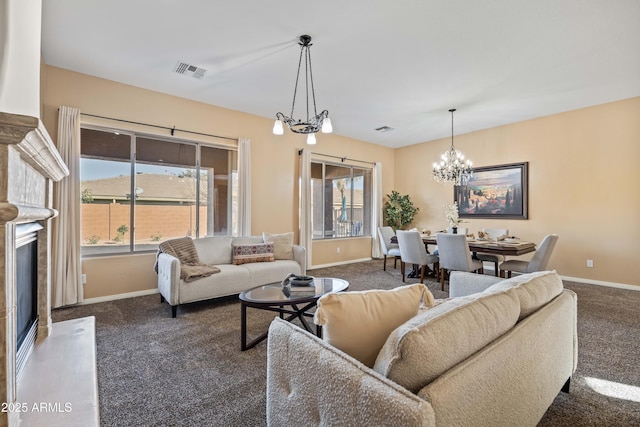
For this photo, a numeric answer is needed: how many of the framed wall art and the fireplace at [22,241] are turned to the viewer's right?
1

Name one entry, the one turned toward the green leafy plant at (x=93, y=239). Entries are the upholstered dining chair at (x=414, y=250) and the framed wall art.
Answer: the framed wall art

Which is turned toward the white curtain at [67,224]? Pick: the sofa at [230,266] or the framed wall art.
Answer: the framed wall art

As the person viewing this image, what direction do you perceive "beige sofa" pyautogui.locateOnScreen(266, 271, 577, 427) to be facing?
facing away from the viewer and to the left of the viewer

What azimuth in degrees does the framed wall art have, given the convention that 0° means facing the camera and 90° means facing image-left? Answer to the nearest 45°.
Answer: approximately 45°

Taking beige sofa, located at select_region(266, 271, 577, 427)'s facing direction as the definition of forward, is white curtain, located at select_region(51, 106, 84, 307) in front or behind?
in front

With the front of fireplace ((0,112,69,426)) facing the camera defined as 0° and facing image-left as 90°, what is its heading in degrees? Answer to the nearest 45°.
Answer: approximately 270°

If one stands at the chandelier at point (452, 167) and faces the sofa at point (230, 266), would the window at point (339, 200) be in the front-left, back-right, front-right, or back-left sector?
front-right

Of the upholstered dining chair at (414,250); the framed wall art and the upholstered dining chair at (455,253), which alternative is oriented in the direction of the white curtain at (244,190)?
the framed wall art

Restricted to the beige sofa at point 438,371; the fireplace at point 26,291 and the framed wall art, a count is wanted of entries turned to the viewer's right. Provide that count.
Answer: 1

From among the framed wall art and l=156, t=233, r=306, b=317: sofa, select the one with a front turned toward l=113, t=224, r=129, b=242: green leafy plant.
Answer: the framed wall art

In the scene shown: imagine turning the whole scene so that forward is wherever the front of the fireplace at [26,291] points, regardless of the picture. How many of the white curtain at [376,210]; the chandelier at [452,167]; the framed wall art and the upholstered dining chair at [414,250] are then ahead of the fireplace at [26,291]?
4

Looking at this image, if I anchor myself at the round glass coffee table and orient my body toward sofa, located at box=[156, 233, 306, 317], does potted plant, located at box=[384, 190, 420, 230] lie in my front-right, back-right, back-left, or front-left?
front-right

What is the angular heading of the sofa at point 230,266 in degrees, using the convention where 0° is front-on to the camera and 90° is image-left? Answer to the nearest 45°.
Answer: approximately 315°

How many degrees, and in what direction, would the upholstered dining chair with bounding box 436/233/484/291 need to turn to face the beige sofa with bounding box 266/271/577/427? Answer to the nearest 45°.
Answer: approximately 135° to its right

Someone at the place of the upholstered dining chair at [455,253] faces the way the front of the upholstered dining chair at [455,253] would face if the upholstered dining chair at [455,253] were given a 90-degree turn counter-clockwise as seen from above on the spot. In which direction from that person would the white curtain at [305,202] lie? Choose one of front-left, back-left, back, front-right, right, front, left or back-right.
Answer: front-left

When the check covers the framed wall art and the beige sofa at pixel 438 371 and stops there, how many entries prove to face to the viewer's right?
0

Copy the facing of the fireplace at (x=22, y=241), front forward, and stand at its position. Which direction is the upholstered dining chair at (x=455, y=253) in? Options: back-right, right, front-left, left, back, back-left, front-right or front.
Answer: front

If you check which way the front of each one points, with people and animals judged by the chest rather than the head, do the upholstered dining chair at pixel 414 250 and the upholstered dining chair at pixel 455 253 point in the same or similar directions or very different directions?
same or similar directions

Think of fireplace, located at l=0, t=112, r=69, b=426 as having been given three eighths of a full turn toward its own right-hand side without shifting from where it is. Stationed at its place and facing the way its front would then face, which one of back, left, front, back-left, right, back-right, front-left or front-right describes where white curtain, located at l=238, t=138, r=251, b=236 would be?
back

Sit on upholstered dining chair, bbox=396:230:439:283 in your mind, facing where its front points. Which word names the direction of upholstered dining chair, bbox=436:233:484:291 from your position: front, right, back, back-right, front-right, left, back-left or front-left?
right
